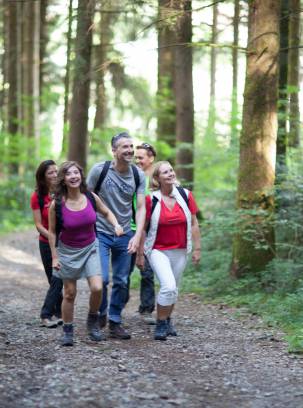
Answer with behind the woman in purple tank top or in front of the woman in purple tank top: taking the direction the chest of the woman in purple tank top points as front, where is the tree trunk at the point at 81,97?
behind

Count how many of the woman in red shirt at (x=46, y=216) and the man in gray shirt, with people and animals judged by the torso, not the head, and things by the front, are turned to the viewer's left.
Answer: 0

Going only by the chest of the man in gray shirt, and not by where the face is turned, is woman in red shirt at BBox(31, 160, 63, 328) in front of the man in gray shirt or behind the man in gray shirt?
behind

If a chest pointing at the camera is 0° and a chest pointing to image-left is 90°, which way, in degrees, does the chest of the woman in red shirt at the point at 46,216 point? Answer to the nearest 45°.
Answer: approximately 315°

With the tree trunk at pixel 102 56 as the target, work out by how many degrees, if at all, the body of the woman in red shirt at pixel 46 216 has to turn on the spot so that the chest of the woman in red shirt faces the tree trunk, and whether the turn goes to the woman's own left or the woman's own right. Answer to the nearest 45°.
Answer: approximately 135° to the woman's own left

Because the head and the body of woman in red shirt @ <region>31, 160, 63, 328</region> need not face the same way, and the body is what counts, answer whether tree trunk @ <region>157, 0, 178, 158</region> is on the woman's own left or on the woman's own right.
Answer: on the woman's own left

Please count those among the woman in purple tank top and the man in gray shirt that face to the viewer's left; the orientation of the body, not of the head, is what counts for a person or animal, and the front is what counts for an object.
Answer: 0

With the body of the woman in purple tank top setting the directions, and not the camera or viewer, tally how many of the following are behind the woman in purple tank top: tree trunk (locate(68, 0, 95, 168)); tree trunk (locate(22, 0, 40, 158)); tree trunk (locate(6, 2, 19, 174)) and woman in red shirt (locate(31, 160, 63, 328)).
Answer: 4

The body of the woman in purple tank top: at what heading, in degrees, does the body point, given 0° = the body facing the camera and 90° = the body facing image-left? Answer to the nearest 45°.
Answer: approximately 0°
